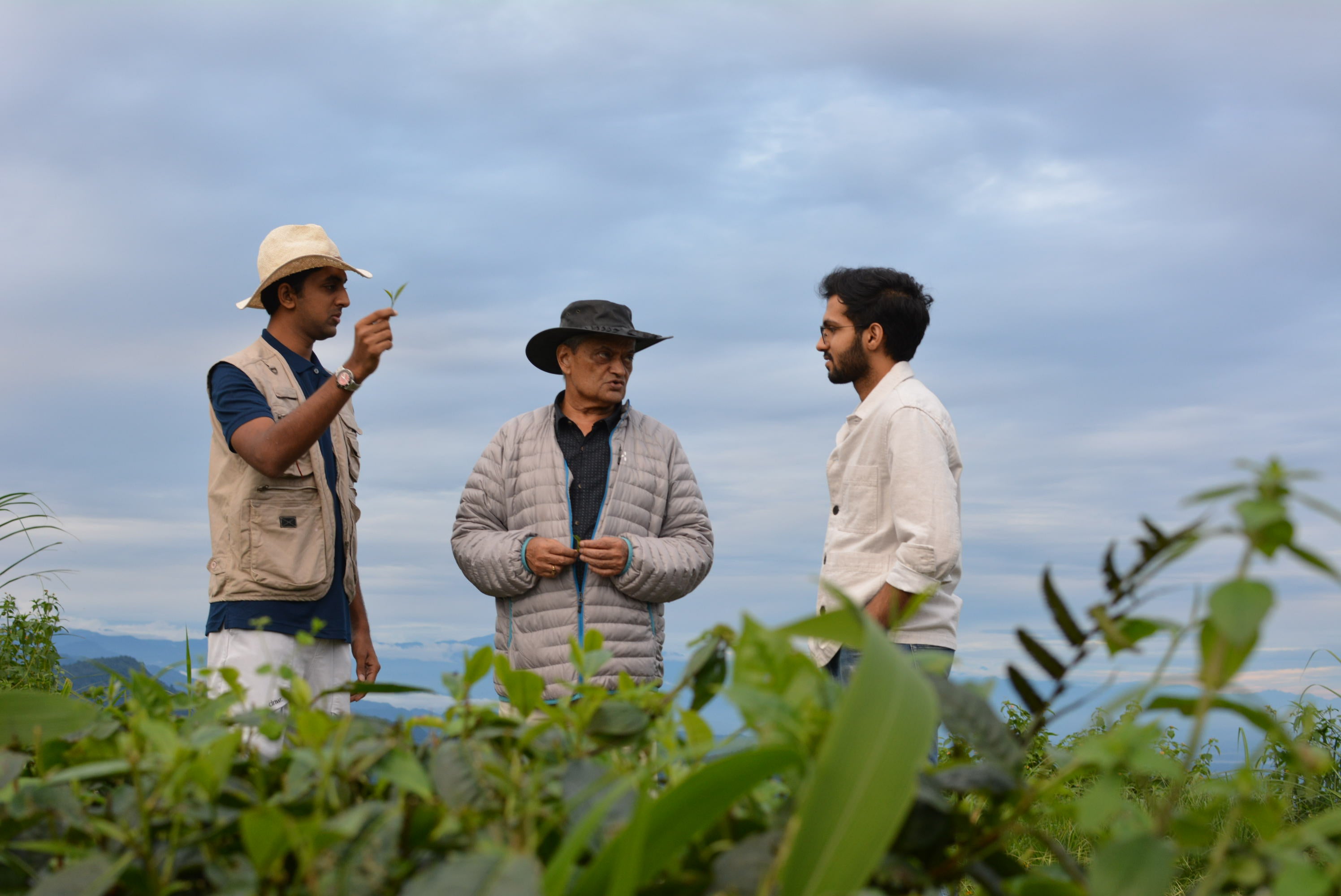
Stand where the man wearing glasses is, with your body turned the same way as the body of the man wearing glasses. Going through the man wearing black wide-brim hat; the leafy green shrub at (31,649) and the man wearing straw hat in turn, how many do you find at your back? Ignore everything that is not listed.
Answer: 0

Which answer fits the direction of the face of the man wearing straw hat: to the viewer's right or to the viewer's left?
to the viewer's right

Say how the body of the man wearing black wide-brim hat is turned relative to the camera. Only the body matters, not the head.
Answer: toward the camera

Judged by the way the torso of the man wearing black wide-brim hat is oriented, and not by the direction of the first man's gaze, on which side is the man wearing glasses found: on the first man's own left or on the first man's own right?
on the first man's own left

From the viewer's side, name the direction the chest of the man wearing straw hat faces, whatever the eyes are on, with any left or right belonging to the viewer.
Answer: facing the viewer and to the right of the viewer

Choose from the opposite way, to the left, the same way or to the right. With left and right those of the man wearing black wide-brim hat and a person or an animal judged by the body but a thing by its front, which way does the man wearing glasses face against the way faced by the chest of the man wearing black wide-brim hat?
to the right

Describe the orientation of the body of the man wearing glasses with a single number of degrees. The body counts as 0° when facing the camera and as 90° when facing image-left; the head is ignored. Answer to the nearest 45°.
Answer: approximately 90°

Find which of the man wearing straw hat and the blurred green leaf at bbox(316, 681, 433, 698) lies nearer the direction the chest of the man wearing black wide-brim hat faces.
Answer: the blurred green leaf

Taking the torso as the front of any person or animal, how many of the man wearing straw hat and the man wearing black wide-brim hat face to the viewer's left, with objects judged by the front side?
0

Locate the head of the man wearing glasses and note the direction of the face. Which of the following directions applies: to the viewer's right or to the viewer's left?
to the viewer's left

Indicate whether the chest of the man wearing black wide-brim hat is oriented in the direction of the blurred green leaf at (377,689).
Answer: yes

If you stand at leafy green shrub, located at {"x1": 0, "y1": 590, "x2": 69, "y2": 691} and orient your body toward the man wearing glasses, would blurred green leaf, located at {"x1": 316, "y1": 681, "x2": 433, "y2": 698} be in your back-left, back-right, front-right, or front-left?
front-right

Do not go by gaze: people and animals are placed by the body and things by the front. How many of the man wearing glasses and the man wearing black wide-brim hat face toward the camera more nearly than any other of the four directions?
1

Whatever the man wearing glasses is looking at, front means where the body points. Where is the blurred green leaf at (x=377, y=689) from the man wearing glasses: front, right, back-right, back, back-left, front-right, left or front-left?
left

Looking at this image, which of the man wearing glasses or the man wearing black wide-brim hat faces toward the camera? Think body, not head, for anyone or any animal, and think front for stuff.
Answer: the man wearing black wide-brim hat
